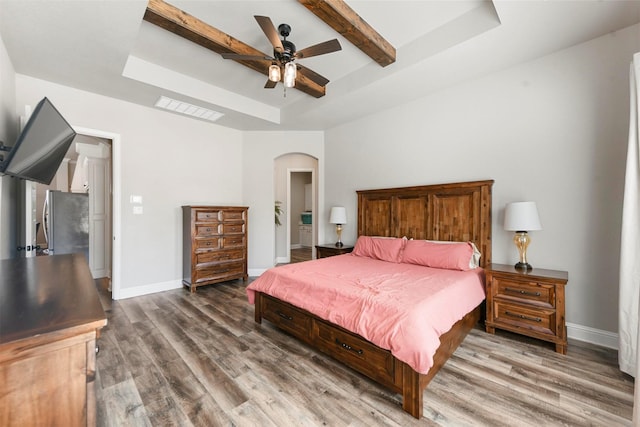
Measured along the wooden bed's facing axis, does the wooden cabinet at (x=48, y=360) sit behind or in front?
in front

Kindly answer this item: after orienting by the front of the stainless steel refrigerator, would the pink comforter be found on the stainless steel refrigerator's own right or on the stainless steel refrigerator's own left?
on the stainless steel refrigerator's own left

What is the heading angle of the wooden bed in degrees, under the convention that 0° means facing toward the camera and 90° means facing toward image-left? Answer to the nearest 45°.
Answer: approximately 45°

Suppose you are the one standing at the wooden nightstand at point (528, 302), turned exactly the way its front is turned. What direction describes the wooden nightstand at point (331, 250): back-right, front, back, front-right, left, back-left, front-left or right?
front-right

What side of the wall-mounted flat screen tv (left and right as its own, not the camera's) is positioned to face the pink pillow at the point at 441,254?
front

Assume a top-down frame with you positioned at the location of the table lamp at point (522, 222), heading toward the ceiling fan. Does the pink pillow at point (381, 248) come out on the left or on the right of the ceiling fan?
right

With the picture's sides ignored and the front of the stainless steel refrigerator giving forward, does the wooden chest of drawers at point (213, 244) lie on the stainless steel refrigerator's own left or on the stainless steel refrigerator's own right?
on the stainless steel refrigerator's own left

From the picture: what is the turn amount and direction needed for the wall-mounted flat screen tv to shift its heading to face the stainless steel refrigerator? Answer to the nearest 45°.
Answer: approximately 135° to its left
